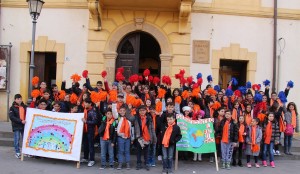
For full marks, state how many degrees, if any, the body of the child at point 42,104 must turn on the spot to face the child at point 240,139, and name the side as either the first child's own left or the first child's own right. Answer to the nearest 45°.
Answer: approximately 90° to the first child's own left

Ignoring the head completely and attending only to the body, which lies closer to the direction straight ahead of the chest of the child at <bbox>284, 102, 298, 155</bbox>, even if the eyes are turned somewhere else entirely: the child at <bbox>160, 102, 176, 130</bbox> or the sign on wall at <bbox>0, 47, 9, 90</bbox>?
the child

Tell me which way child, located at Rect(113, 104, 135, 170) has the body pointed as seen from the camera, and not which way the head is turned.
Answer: toward the camera

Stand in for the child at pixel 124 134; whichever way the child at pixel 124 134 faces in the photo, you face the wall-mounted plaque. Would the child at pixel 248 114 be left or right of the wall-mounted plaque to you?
right

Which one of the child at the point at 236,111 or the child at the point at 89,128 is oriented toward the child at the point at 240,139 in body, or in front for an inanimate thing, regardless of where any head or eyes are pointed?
the child at the point at 236,111

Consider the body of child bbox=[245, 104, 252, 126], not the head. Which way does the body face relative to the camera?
toward the camera

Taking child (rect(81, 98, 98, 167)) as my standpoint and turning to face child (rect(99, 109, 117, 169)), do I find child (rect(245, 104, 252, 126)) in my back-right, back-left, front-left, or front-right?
front-left

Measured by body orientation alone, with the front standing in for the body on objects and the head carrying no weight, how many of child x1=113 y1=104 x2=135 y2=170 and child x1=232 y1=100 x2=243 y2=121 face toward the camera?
2

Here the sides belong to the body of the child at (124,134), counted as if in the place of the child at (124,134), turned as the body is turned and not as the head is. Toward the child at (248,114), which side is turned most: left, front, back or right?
left

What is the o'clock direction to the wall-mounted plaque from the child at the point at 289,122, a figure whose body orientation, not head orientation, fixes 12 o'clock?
The wall-mounted plaque is roughly at 4 o'clock from the child.

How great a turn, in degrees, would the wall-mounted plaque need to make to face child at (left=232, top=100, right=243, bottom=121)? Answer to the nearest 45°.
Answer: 0° — it already faces them

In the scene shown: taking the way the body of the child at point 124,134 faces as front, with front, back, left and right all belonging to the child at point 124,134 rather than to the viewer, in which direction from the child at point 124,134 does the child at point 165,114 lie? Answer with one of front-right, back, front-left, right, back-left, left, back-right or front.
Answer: left

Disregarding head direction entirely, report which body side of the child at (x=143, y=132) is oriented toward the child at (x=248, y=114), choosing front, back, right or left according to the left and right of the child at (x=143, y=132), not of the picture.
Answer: left

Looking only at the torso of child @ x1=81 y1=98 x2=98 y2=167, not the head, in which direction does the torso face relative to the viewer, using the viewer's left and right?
facing the viewer and to the left of the viewer
